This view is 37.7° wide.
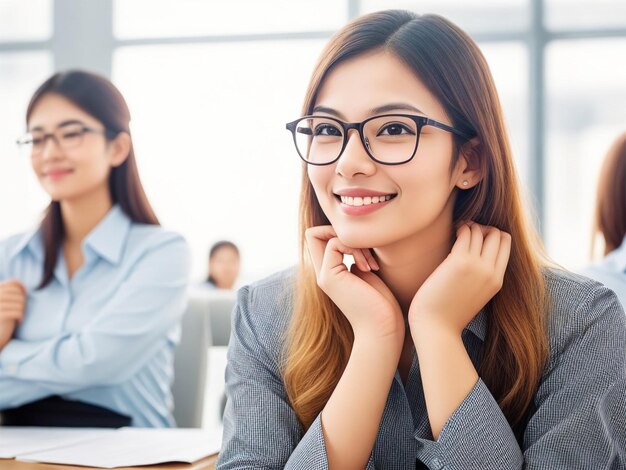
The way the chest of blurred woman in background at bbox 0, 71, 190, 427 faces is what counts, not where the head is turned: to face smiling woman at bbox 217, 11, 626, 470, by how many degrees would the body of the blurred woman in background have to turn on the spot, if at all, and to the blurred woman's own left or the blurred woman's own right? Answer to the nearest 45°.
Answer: approximately 90° to the blurred woman's own left

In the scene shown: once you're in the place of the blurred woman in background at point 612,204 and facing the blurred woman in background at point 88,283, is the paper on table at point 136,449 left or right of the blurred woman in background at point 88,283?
left

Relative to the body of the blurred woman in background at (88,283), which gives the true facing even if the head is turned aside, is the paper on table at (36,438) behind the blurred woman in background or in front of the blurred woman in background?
in front

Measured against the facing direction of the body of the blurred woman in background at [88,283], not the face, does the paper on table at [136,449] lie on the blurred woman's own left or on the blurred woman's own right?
on the blurred woman's own left

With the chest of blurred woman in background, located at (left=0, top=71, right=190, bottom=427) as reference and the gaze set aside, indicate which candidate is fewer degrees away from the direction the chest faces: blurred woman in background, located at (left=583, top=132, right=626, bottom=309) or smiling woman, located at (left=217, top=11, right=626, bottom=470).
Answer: the smiling woman

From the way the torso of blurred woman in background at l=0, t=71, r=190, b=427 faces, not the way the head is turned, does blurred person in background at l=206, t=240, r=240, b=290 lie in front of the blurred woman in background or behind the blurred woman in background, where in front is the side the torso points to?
behind

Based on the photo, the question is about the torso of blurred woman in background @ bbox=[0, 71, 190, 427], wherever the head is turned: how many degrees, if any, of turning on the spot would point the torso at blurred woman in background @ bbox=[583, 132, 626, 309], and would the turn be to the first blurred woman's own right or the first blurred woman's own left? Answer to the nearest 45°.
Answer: approximately 135° to the first blurred woman's own left

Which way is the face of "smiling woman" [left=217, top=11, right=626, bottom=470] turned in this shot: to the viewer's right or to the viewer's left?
to the viewer's left

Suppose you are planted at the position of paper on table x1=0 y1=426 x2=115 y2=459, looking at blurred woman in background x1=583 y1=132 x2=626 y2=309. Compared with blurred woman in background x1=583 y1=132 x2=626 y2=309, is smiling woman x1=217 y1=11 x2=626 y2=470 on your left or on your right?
right

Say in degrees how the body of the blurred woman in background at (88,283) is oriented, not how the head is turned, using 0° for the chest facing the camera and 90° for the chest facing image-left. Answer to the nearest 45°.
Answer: approximately 45°
